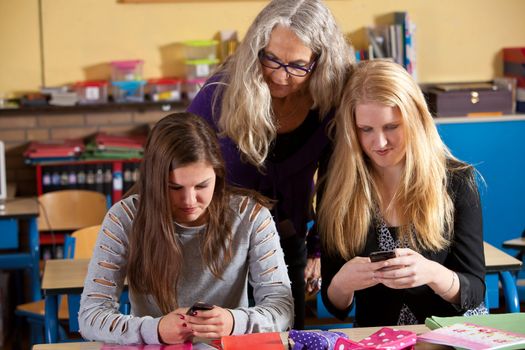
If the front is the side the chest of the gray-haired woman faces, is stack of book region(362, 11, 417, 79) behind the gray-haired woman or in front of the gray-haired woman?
behind

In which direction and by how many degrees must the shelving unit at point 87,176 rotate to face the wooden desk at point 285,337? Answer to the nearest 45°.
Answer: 0° — it already faces it

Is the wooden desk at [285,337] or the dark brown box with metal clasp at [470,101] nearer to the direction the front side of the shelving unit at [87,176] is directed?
the wooden desk

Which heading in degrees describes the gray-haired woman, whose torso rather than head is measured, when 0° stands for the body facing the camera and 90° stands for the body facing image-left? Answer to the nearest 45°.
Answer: approximately 0°

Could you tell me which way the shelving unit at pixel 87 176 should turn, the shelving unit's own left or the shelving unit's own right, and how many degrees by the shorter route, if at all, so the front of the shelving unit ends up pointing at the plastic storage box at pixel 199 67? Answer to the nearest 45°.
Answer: approximately 90° to the shelving unit's own left

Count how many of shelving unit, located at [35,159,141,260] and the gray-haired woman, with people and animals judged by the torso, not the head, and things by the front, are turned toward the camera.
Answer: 2

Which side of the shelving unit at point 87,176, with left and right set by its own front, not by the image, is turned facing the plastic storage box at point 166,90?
left

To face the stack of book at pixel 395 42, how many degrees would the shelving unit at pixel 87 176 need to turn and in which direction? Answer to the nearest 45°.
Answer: approximately 90° to its left

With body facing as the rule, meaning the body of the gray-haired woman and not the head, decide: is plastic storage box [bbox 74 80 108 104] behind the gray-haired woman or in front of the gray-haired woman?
behind
